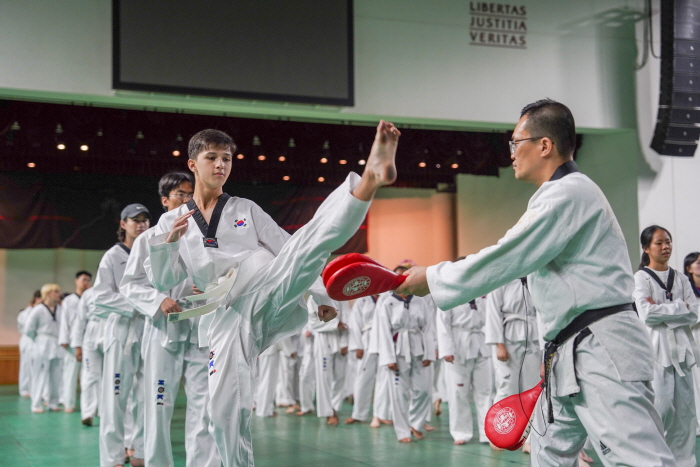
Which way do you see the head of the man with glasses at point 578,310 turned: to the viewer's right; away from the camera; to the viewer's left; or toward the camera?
to the viewer's left

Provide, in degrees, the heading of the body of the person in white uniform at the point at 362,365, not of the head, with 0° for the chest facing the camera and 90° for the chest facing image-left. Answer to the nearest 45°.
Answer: approximately 0°

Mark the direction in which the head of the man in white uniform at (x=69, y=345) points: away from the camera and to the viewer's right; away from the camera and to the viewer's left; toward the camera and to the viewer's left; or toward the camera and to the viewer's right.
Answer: toward the camera and to the viewer's right

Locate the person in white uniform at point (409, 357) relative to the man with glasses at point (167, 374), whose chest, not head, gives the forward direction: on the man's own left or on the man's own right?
on the man's own left

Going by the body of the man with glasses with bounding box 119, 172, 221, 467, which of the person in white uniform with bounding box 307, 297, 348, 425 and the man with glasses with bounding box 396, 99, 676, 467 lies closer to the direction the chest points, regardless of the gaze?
the man with glasses

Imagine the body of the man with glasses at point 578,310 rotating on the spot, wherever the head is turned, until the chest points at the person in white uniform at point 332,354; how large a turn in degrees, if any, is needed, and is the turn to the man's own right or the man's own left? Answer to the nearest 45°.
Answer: approximately 90° to the man's own right

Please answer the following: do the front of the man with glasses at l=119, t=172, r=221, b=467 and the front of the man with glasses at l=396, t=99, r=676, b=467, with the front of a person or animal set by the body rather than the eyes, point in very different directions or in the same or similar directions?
very different directions

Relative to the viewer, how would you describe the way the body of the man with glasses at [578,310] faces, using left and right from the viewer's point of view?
facing to the left of the viewer

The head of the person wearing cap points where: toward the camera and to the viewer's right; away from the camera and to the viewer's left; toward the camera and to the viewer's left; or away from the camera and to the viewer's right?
toward the camera and to the viewer's right
